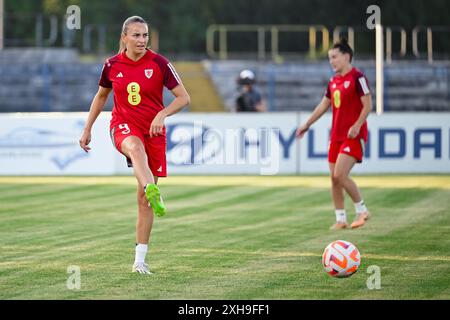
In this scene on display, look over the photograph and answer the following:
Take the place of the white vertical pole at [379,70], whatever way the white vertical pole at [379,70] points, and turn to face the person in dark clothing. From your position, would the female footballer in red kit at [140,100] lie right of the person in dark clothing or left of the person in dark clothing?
left

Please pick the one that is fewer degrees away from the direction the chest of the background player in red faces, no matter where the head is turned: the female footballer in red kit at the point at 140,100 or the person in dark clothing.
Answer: the female footballer in red kit

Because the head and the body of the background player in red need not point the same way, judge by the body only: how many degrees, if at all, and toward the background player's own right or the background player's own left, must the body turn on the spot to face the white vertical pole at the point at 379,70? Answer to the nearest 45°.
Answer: approximately 135° to the background player's own right

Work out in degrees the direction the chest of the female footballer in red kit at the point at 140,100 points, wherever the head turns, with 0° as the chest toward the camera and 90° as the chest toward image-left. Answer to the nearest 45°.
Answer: approximately 0°

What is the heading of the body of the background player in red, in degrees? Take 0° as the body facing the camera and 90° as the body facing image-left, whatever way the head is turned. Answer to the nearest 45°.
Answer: approximately 45°

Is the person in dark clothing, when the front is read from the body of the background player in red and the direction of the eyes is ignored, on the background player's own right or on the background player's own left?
on the background player's own right

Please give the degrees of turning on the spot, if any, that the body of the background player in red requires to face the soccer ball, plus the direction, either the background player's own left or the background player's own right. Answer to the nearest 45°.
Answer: approximately 45° to the background player's own left

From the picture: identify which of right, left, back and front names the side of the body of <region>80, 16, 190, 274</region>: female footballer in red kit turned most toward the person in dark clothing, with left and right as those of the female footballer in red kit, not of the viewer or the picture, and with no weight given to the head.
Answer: back

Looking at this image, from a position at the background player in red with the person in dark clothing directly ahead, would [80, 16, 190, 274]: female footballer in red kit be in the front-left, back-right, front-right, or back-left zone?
back-left
